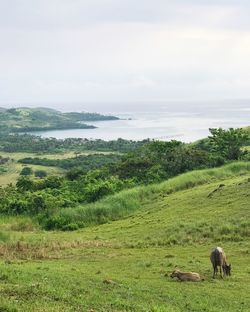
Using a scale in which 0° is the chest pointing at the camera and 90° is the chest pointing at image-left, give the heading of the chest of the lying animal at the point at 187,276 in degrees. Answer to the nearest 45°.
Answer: approximately 90°

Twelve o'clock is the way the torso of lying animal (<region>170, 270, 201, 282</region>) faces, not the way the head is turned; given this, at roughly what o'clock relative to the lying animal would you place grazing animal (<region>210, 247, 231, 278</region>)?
The grazing animal is roughly at 5 o'clock from the lying animal.
